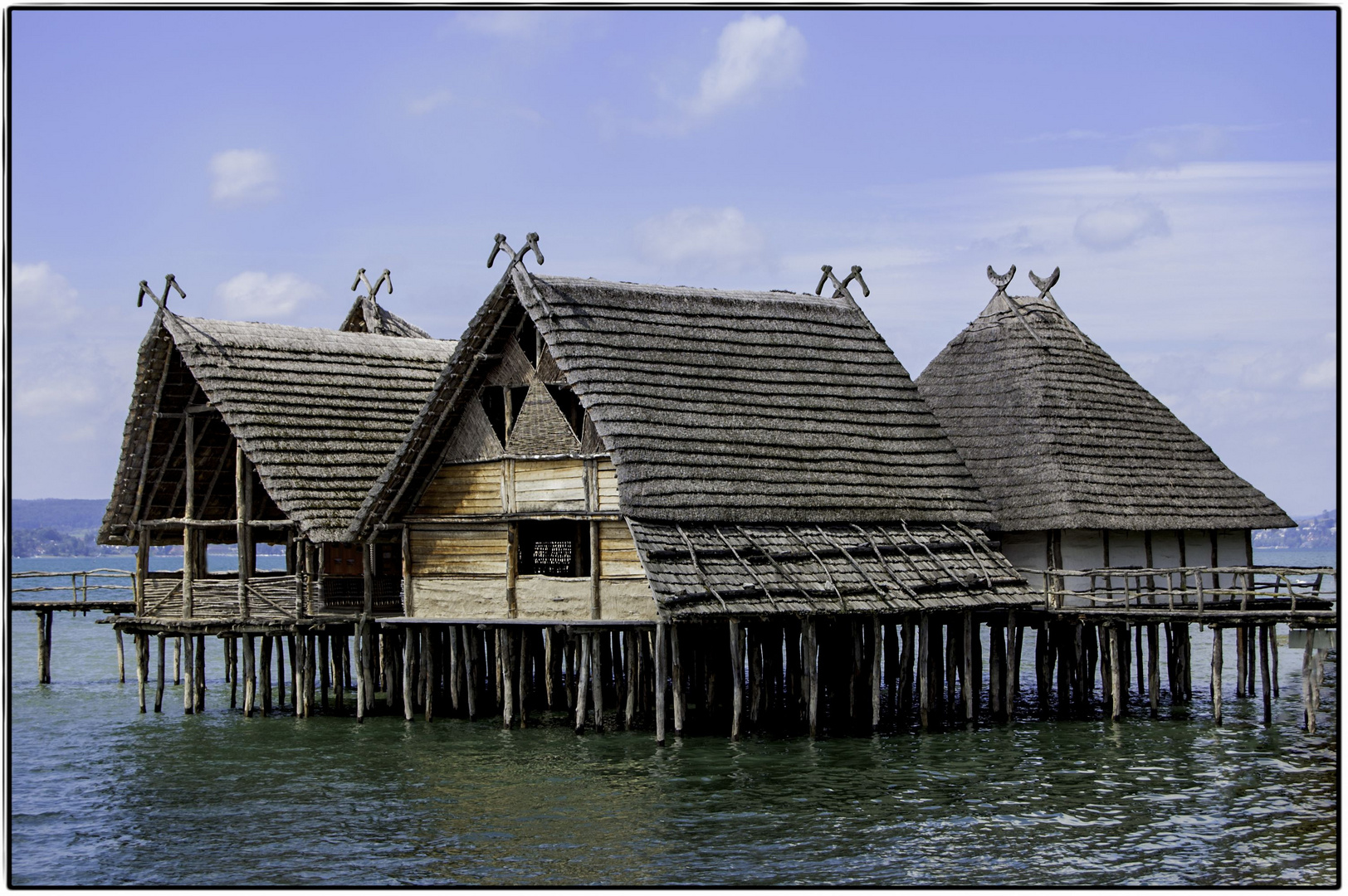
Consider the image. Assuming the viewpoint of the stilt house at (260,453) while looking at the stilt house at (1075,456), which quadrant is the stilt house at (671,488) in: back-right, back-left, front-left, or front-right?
front-right

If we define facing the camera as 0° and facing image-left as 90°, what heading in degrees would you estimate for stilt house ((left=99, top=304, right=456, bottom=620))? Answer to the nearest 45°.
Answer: approximately 45°

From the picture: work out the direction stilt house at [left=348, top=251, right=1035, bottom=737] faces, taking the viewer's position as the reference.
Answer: facing the viewer and to the left of the viewer

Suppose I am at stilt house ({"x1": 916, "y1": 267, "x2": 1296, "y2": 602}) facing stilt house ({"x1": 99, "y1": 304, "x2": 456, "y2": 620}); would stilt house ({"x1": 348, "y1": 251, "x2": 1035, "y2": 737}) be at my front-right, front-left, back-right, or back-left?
front-left

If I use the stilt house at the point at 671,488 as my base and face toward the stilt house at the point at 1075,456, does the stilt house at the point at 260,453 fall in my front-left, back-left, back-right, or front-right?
back-left

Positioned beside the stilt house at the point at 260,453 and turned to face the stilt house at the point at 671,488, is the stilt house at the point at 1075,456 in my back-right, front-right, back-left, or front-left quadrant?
front-left

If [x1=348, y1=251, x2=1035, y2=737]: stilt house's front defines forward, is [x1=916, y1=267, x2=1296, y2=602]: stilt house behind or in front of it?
behind

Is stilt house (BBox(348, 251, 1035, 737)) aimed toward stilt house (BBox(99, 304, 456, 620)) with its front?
no

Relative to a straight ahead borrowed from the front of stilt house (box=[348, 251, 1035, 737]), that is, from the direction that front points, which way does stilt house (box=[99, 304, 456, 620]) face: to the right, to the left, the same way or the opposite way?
the same way

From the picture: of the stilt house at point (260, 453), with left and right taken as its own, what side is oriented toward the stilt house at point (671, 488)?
left

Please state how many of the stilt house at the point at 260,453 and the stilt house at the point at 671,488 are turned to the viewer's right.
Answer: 0
